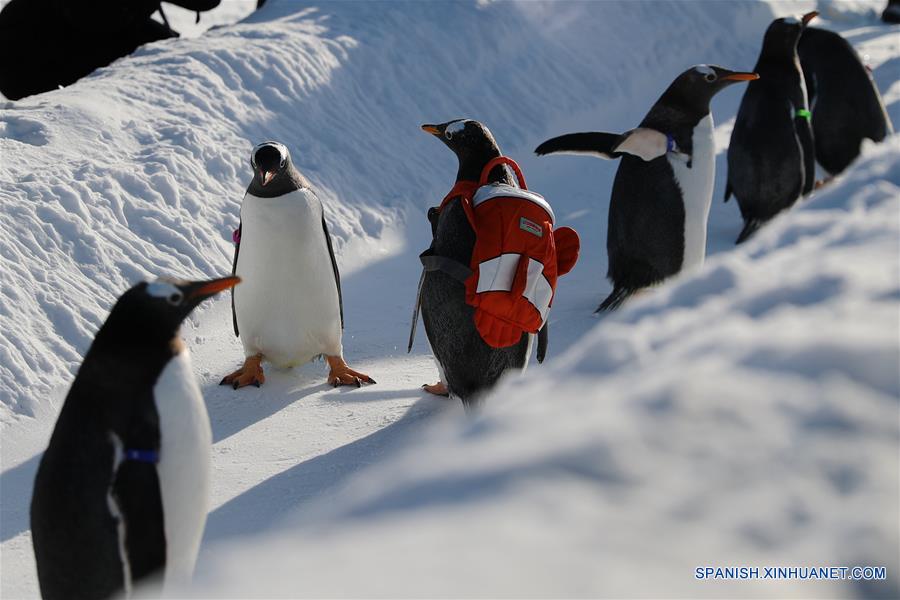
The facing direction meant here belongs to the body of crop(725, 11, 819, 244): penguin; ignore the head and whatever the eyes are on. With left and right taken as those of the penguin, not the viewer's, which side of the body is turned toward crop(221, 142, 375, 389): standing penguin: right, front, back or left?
back

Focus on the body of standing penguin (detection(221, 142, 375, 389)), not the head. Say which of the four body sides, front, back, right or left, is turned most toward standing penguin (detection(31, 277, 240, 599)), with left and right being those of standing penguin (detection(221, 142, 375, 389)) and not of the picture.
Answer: front

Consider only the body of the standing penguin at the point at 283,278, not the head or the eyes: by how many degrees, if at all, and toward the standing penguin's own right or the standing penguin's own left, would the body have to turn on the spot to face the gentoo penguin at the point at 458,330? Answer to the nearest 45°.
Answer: approximately 45° to the standing penguin's own left

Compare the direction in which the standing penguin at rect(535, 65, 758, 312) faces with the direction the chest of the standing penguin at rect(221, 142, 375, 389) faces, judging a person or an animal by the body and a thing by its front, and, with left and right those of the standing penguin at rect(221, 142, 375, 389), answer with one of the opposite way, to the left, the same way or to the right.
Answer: to the left

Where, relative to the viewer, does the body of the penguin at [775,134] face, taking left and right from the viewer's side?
facing away from the viewer and to the right of the viewer

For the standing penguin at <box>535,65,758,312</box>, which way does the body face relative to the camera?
to the viewer's right

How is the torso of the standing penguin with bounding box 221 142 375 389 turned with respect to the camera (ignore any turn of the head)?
toward the camera

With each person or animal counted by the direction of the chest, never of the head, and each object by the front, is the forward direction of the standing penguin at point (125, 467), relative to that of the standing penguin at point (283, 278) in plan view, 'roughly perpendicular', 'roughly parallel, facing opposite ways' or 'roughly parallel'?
roughly perpendicular

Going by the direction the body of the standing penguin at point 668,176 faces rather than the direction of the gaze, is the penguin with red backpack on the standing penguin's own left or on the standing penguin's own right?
on the standing penguin's own right

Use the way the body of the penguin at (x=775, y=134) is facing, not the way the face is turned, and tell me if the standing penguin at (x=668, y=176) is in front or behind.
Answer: behind

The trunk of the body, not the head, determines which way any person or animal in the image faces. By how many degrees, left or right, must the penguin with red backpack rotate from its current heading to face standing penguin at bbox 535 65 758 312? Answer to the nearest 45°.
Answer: approximately 90° to its right

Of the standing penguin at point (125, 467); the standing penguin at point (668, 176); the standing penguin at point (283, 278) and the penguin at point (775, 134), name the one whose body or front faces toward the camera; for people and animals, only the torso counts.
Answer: the standing penguin at point (283, 278)

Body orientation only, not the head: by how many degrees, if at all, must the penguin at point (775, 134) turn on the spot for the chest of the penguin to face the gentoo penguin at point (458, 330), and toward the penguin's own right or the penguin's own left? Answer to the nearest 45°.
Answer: approximately 135° to the penguin's own right

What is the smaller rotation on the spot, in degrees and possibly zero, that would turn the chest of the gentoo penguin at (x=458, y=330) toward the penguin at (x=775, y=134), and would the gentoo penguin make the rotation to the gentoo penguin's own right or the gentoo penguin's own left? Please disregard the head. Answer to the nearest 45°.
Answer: approximately 90° to the gentoo penguin's own right

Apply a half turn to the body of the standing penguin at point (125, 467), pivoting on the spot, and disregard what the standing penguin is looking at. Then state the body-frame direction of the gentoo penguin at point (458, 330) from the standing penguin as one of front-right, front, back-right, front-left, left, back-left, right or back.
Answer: back-right

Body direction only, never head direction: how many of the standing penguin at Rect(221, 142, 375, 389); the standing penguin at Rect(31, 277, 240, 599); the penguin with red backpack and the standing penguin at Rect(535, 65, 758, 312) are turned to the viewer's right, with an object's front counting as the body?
2

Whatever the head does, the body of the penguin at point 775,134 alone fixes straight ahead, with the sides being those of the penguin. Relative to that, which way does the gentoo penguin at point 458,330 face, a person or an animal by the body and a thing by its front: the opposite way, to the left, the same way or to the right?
to the left

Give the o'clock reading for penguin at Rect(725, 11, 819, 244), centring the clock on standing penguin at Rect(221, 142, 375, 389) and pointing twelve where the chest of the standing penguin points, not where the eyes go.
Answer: The penguin is roughly at 8 o'clock from the standing penguin.

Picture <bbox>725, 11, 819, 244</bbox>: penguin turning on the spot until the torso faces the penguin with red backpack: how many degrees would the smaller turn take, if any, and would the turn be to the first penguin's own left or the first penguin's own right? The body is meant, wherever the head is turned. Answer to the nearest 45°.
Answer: approximately 135° to the first penguin's own right
